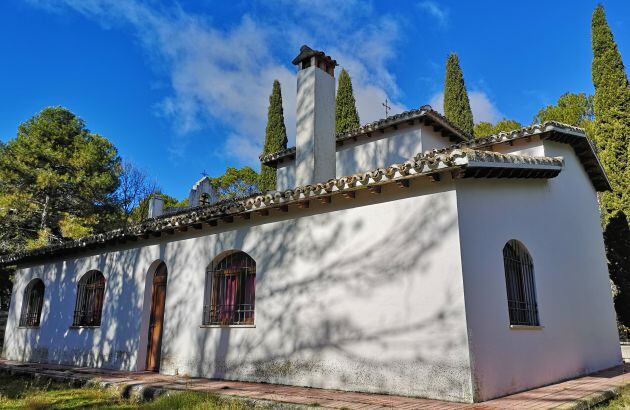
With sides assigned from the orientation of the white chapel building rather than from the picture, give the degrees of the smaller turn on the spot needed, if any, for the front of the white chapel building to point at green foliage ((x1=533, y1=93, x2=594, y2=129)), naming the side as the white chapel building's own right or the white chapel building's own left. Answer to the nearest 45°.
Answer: approximately 180°

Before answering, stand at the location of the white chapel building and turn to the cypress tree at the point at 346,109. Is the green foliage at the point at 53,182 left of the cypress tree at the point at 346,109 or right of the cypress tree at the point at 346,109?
left

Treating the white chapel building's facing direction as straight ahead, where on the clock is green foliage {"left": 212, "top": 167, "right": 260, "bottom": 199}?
The green foliage is roughly at 4 o'clock from the white chapel building.

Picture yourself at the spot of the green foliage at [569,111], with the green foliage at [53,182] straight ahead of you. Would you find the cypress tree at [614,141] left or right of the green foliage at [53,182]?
left

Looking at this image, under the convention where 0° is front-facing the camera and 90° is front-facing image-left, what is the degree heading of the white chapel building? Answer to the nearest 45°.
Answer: approximately 45°

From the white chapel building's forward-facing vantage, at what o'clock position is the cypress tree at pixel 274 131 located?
The cypress tree is roughly at 4 o'clock from the white chapel building.

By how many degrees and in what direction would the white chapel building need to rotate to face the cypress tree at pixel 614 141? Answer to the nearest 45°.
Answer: approximately 180°

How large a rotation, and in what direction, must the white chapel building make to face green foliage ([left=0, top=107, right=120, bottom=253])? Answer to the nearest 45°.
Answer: approximately 90° to its right

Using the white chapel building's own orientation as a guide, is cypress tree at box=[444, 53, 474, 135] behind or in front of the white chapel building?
behind
